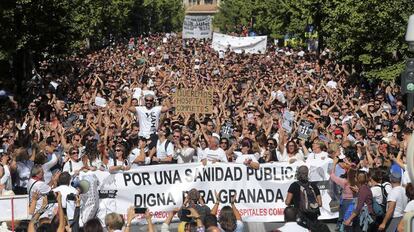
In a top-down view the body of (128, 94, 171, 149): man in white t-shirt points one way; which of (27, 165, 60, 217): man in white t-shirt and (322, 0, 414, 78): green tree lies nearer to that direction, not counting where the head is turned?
the man in white t-shirt

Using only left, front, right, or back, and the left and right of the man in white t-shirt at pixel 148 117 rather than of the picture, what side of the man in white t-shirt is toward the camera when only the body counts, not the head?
front

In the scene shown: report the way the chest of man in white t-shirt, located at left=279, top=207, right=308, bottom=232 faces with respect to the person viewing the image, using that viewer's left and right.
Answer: facing away from the viewer

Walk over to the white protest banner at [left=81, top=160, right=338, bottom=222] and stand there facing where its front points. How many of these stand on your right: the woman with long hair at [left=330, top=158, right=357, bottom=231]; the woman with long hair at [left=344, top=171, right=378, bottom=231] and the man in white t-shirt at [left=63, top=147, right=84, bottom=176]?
1

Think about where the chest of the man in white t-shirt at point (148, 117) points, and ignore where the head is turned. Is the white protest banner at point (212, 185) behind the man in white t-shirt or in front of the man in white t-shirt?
in front

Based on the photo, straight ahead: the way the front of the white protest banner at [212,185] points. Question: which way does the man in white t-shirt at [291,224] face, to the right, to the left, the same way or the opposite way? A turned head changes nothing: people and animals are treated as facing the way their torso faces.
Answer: the opposite way

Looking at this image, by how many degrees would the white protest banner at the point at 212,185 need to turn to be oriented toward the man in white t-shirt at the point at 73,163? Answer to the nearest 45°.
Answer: approximately 90° to its right

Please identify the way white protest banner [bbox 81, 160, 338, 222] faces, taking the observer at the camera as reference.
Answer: facing the viewer
